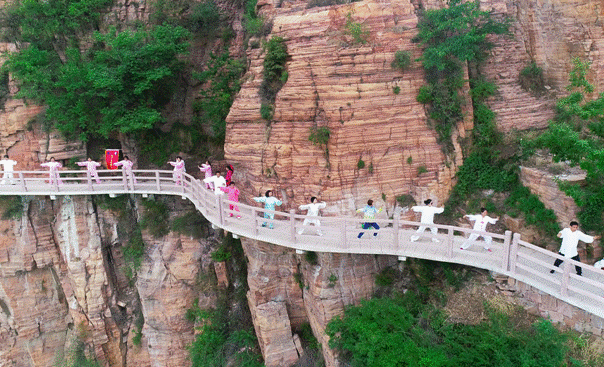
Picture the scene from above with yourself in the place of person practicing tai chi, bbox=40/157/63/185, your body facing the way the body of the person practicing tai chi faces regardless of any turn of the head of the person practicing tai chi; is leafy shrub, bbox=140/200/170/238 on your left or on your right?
on your left

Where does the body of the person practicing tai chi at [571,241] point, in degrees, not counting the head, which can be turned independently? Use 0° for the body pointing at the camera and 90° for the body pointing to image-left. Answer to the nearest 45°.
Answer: approximately 0°

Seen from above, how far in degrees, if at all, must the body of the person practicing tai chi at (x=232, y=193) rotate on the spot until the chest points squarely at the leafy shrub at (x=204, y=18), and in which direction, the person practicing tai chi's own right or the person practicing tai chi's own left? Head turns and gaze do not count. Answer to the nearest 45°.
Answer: approximately 135° to the person practicing tai chi's own right

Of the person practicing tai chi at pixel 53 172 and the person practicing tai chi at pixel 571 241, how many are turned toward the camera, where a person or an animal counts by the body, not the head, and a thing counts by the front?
2

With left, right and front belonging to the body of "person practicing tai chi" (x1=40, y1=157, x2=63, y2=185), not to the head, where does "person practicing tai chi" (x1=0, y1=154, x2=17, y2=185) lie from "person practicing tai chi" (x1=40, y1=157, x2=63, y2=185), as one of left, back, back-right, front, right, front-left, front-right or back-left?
back-right

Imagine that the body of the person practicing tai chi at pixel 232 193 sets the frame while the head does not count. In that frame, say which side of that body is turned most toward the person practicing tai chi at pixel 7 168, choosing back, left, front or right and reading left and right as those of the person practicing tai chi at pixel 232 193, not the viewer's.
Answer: right
